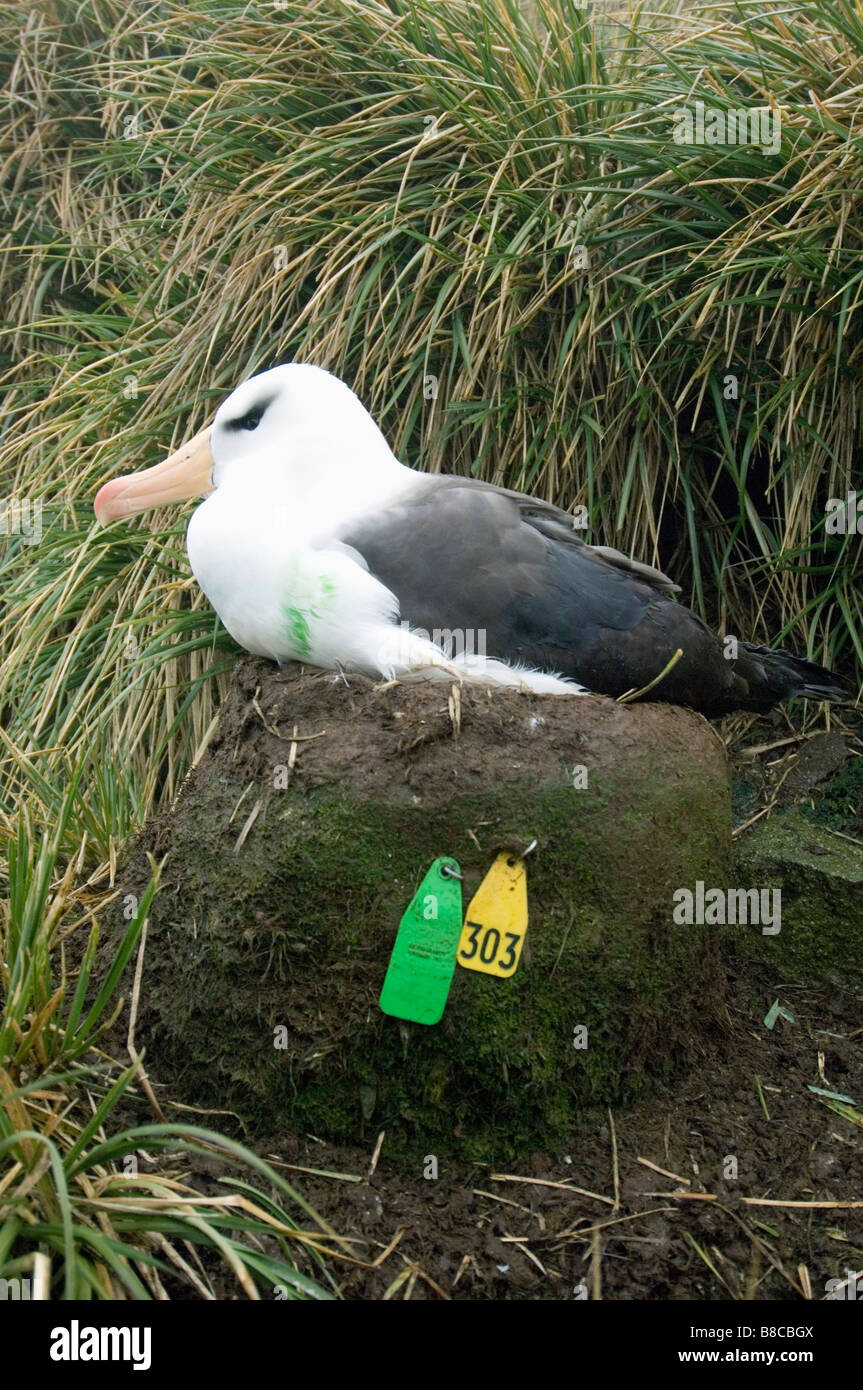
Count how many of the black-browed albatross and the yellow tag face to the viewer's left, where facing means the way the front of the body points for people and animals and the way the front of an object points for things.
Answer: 1

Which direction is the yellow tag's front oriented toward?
toward the camera

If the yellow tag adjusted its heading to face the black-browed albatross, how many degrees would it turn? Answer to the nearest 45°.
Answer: approximately 180°

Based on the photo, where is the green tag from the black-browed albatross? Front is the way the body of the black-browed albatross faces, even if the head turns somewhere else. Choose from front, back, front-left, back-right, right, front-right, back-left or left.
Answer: left

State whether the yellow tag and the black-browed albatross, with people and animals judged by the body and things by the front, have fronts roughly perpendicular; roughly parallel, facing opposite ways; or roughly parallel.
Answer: roughly perpendicular

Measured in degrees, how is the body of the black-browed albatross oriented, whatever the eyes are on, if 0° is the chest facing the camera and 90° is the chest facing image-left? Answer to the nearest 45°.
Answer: approximately 90°

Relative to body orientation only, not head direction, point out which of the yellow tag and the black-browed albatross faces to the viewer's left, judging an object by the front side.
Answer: the black-browed albatross

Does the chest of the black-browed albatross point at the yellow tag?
no
